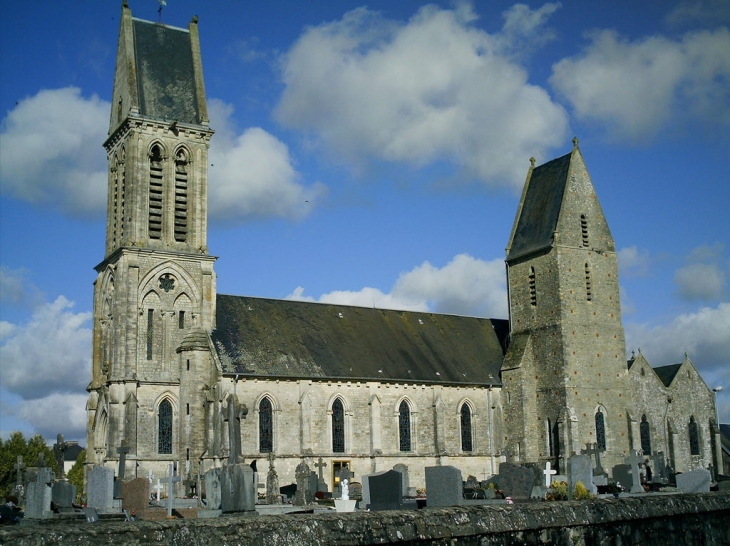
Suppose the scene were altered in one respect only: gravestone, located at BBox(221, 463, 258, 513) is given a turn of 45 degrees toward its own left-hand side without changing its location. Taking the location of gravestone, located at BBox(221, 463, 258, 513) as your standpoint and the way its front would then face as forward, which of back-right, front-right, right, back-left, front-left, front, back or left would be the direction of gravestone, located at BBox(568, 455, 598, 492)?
left

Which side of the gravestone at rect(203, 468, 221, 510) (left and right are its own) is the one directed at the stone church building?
back

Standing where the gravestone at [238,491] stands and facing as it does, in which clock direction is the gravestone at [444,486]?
the gravestone at [444,486] is roughly at 10 o'clock from the gravestone at [238,491].

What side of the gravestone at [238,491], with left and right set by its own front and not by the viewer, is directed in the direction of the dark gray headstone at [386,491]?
left

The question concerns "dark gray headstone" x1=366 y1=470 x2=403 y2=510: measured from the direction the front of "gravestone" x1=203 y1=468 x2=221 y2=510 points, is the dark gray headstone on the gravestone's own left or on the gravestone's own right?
on the gravestone's own left

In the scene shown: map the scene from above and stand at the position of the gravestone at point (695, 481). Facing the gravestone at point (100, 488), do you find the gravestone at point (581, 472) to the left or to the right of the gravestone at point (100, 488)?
right

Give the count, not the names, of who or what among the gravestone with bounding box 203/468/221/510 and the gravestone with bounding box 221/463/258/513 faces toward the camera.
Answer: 2

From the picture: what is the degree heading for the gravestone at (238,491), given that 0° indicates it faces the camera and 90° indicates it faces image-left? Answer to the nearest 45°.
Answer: approximately 0°

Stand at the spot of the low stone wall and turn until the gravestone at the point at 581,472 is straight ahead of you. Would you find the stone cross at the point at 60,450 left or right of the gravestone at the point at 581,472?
left

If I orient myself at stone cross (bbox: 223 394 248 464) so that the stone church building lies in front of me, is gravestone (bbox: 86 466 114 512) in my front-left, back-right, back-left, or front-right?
back-left

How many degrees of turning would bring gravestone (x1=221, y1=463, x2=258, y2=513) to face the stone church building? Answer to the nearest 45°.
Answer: approximately 180°
